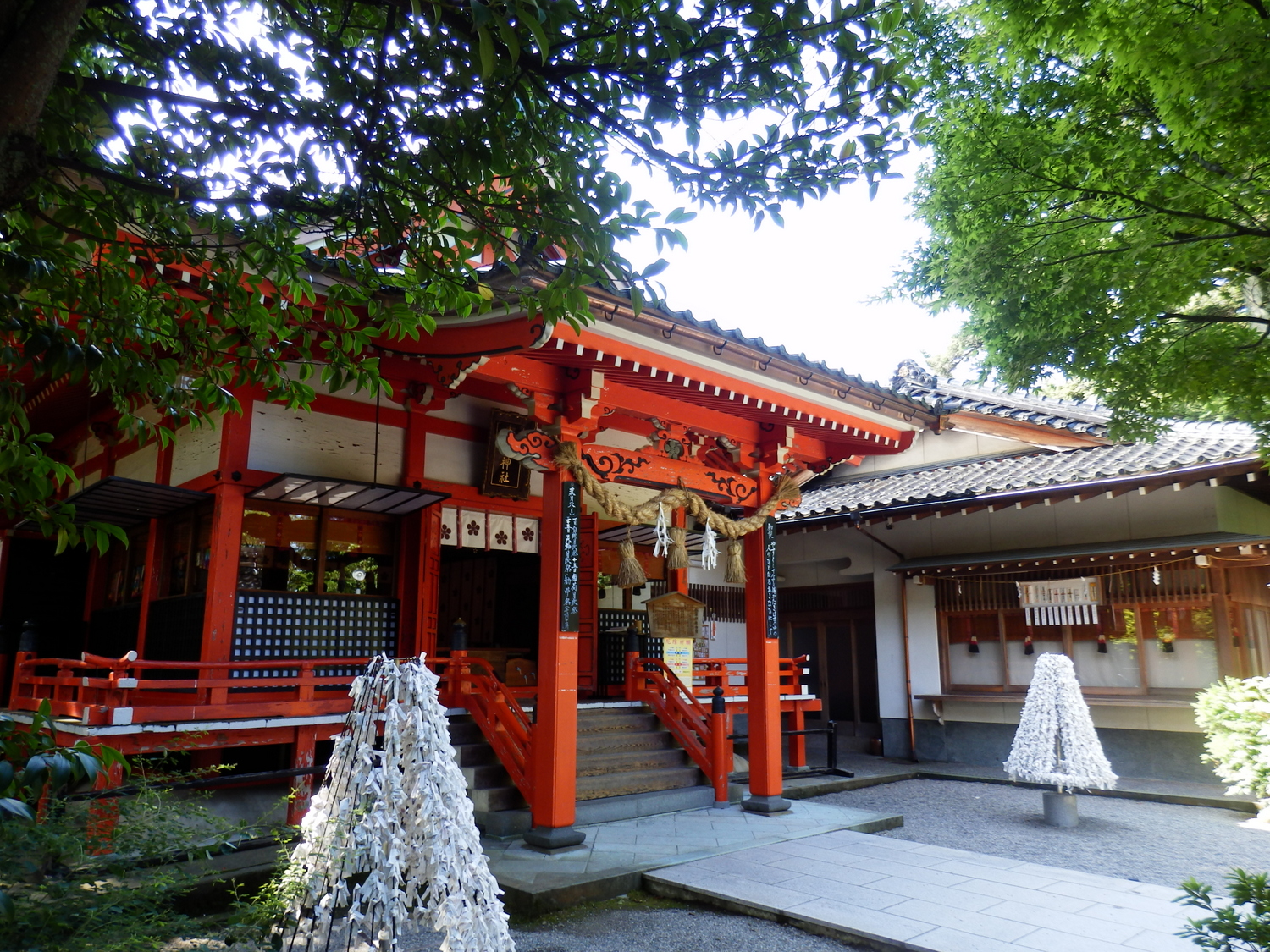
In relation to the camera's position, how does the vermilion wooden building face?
facing the viewer and to the right of the viewer

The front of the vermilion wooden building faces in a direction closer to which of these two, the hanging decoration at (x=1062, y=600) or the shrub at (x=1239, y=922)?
the shrub

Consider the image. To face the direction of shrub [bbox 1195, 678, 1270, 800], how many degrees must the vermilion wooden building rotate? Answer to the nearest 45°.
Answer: approximately 45° to its left

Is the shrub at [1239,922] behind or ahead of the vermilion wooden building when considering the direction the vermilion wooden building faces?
ahead

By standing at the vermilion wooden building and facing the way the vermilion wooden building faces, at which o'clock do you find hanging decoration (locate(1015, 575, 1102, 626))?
The hanging decoration is roughly at 10 o'clock from the vermilion wooden building.

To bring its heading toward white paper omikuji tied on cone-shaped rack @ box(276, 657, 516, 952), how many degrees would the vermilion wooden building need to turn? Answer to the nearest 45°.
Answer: approximately 45° to its right

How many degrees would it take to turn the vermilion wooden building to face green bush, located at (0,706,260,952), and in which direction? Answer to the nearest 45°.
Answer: approximately 45° to its right
